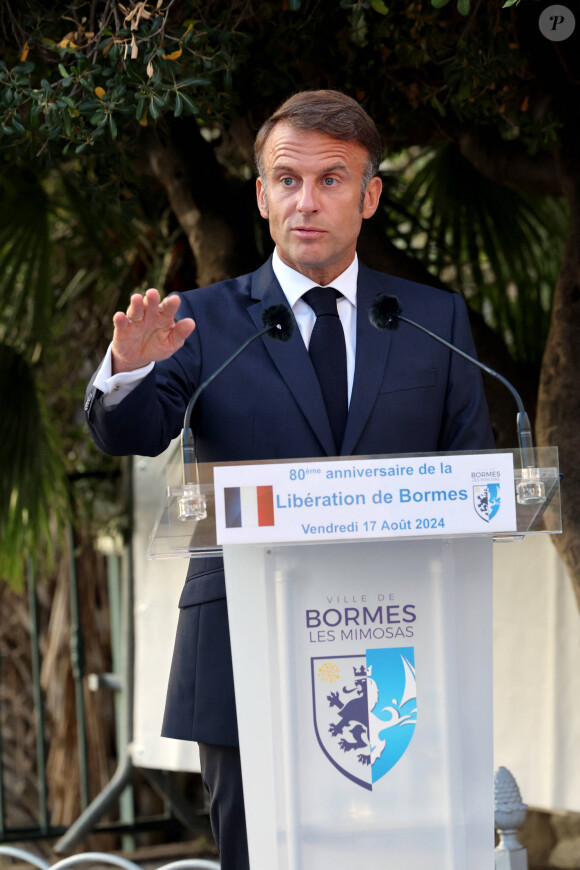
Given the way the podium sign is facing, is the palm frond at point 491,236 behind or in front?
behind

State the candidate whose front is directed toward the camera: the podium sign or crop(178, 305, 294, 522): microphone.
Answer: the podium sign

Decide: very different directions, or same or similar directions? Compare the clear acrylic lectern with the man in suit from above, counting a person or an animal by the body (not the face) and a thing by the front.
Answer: same or similar directions

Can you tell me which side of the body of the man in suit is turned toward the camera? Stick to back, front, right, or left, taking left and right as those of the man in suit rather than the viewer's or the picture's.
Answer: front

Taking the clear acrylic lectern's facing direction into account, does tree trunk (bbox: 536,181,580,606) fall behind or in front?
behind

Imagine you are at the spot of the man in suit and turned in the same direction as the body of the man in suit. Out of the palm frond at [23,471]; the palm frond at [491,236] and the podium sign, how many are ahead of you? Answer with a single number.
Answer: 1

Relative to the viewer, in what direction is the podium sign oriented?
toward the camera

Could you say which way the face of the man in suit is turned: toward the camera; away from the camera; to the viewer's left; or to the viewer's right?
toward the camera

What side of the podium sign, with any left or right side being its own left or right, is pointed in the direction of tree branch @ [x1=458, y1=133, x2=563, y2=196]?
back

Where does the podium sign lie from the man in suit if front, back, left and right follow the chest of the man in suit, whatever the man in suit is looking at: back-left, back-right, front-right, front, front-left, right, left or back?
front

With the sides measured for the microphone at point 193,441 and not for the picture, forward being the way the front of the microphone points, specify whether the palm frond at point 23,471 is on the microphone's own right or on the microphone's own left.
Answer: on the microphone's own left

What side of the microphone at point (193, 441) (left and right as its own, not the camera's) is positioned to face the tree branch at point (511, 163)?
front
